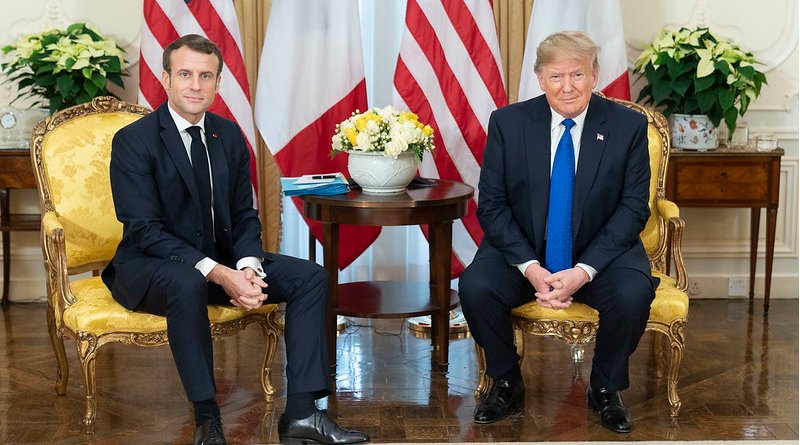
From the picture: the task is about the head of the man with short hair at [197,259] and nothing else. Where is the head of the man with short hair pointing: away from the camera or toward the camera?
toward the camera

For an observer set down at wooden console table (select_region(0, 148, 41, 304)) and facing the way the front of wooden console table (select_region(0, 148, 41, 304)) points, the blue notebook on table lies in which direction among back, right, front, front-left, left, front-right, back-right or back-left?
front-left

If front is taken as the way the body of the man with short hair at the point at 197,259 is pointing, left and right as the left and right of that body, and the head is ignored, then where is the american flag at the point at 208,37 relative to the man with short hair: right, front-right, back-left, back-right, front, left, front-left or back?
back-left

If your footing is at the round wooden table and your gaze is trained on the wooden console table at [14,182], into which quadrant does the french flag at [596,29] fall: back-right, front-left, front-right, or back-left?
back-right

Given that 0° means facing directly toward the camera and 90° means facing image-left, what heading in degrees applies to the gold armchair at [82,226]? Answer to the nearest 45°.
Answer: approximately 315°

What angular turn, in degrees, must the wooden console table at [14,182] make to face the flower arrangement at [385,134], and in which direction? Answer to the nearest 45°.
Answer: approximately 45° to its left

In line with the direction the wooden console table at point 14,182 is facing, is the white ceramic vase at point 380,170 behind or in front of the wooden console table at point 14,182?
in front

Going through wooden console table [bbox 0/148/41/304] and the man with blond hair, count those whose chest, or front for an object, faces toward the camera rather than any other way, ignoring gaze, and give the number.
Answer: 2

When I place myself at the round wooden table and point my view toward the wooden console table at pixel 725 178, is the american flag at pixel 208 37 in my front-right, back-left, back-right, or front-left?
back-left

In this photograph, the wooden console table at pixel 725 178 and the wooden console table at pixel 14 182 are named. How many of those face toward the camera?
2

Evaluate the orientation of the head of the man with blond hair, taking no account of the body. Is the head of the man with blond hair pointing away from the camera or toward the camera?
toward the camera

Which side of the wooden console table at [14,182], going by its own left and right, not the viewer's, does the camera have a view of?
front

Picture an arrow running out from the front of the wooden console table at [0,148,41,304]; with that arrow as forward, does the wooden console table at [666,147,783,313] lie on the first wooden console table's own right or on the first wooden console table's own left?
on the first wooden console table's own left

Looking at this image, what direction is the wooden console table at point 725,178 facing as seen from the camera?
toward the camera
